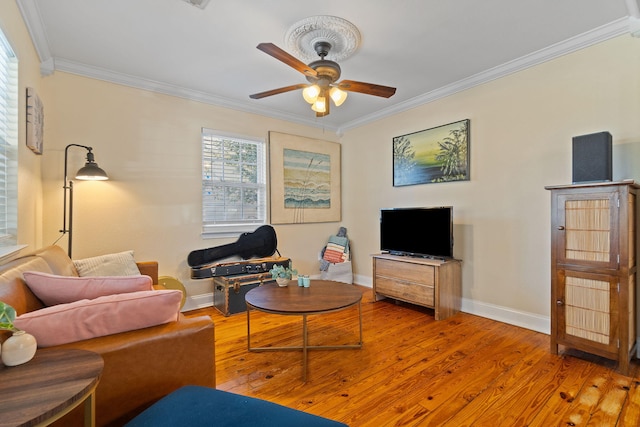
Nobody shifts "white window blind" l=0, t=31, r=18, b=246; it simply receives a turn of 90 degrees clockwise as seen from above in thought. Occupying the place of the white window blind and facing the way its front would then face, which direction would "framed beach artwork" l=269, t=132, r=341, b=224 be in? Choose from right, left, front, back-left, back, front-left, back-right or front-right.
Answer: left

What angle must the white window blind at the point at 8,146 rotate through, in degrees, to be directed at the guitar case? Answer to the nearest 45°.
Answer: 0° — it already faces it

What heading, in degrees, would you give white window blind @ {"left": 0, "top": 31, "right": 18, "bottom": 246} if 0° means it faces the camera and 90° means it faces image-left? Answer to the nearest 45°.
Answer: approximately 270°

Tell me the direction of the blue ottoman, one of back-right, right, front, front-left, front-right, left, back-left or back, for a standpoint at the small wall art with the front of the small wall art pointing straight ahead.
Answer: right

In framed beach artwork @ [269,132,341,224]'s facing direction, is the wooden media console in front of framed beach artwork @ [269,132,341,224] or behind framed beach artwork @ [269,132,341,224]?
in front

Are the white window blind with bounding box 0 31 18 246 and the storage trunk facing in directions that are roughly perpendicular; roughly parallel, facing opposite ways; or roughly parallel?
roughly perpendicular

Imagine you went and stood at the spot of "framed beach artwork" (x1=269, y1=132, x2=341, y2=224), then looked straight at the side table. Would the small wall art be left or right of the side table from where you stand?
right

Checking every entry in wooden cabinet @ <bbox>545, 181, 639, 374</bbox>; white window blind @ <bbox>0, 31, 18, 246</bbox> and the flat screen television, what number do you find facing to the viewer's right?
1

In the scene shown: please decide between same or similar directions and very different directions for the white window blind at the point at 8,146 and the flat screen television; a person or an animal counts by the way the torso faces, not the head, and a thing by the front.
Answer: very different directions

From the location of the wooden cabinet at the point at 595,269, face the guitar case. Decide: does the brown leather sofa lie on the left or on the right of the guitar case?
left

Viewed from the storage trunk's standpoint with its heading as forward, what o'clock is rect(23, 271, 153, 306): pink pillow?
The pink pillow is roughly at 2 o'clock from the storage trunk.

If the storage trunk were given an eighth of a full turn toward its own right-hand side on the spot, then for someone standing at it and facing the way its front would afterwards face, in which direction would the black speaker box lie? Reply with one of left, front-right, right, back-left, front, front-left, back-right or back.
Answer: front-left

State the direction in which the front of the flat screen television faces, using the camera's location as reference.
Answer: facing the viewer and to the left of the viewer

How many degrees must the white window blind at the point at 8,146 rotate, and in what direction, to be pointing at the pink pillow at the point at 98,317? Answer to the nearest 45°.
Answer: approximately 90° to its right

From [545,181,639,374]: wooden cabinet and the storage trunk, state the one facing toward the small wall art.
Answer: the wooden cabinet

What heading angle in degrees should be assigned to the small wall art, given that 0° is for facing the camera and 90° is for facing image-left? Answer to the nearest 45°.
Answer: approximately 270°
